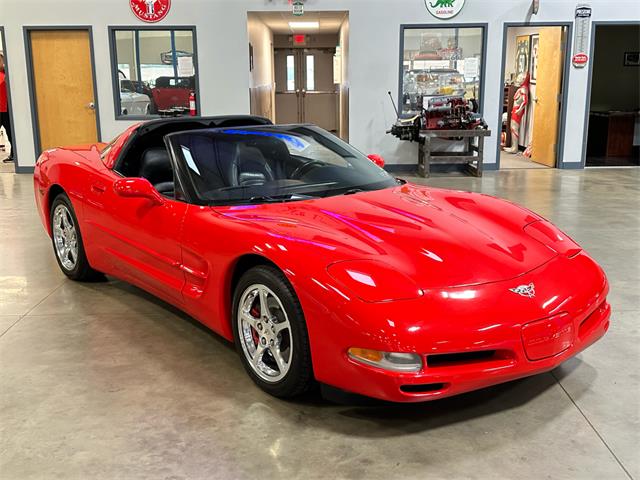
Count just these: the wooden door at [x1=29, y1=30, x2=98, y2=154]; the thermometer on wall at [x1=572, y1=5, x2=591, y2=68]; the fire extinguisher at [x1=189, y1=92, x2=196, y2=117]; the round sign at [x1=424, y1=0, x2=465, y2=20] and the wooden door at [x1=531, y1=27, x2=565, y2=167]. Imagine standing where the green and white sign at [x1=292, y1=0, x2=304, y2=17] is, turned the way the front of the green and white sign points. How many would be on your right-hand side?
2

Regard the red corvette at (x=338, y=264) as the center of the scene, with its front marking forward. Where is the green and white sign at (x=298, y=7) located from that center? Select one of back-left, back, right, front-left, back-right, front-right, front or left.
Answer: back-left

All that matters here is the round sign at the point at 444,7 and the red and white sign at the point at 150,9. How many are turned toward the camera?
2

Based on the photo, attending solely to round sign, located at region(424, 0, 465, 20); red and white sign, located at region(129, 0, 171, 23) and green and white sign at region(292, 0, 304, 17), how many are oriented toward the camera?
3

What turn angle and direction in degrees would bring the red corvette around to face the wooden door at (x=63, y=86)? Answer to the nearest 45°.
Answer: approximately 180°

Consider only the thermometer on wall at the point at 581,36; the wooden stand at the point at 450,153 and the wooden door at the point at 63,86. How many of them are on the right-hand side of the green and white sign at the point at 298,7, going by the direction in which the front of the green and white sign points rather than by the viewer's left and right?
1

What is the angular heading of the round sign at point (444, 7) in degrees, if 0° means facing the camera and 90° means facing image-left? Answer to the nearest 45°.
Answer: approximately 0°

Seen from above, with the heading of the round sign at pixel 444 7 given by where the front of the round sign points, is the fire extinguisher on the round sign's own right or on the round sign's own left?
on the round sign's own right

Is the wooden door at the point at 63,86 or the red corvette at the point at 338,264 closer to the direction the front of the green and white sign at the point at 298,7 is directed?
the red corvette

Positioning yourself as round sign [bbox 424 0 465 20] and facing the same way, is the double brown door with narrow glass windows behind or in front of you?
behind

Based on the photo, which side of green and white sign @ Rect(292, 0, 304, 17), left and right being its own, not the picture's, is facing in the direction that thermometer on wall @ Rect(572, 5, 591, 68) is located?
left

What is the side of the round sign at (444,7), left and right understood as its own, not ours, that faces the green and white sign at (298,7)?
right
